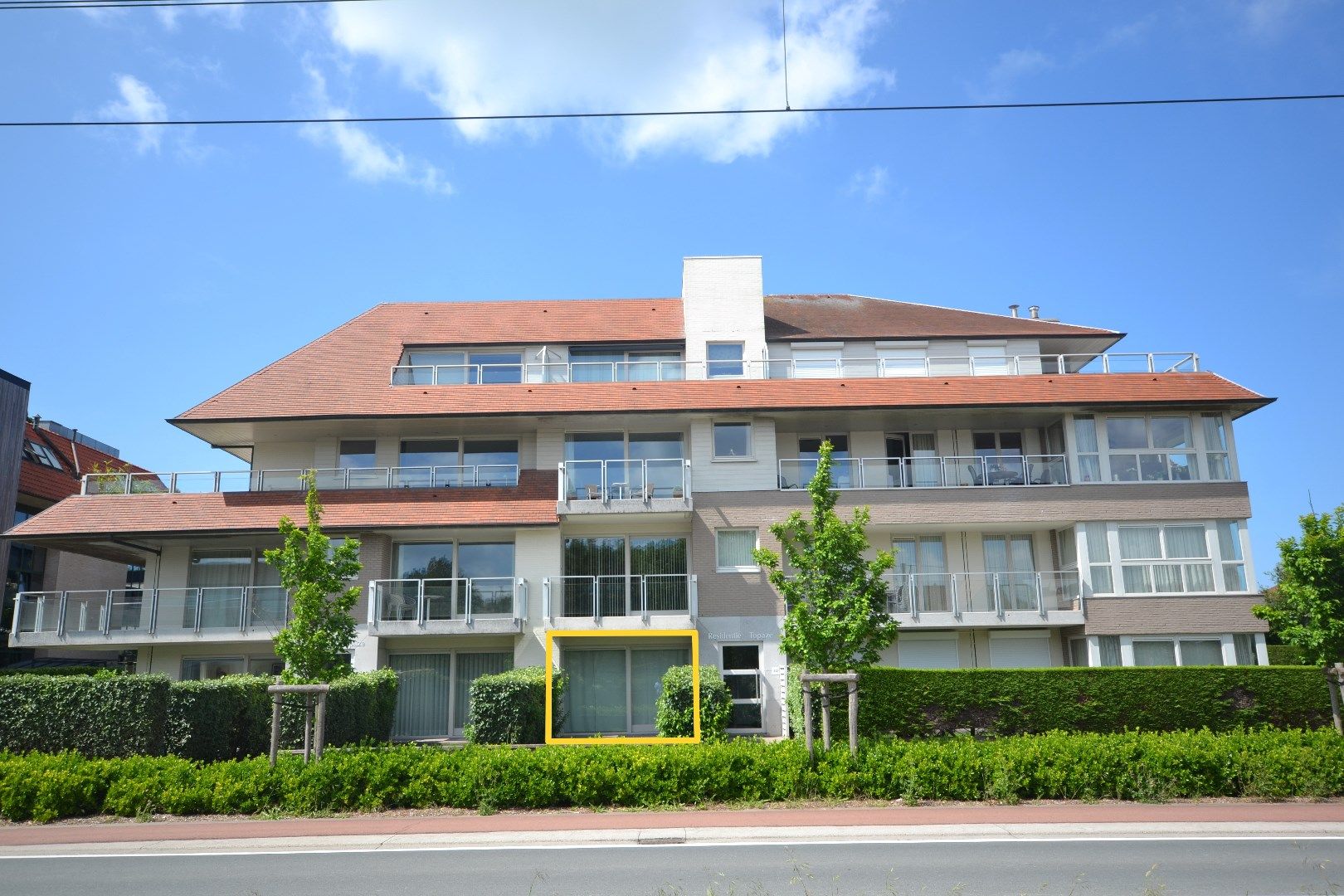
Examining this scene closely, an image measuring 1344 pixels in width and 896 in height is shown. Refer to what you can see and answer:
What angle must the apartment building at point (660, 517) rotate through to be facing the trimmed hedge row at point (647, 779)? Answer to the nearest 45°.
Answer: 0° — it already faces it

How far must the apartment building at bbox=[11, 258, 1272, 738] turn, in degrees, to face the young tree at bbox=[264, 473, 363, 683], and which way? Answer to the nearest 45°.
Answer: approximately 45° to its right

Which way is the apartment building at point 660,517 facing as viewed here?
toward the camera

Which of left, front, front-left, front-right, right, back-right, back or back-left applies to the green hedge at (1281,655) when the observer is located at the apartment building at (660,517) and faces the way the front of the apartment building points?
left

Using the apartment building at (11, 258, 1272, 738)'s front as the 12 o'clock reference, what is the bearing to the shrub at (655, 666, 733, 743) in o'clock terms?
The shrub is roughly at 12 o'clock from the apartment building.

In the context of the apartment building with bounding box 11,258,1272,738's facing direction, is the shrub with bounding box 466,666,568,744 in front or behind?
in front

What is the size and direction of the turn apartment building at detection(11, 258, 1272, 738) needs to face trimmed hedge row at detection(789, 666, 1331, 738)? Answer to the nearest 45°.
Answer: approximately 45° to its left

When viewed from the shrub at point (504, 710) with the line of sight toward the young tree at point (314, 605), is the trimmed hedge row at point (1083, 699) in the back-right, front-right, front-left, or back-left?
back-left

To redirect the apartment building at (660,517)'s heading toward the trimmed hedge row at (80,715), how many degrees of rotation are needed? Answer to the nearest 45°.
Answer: approximately 45° to its right

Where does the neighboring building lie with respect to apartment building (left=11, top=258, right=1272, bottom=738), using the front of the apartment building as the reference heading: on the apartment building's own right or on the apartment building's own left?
on the apartment building's own right

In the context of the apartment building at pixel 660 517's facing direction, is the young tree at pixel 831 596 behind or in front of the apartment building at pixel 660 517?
in front

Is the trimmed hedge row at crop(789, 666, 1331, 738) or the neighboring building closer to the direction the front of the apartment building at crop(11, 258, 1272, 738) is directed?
the trimmed hedge row
